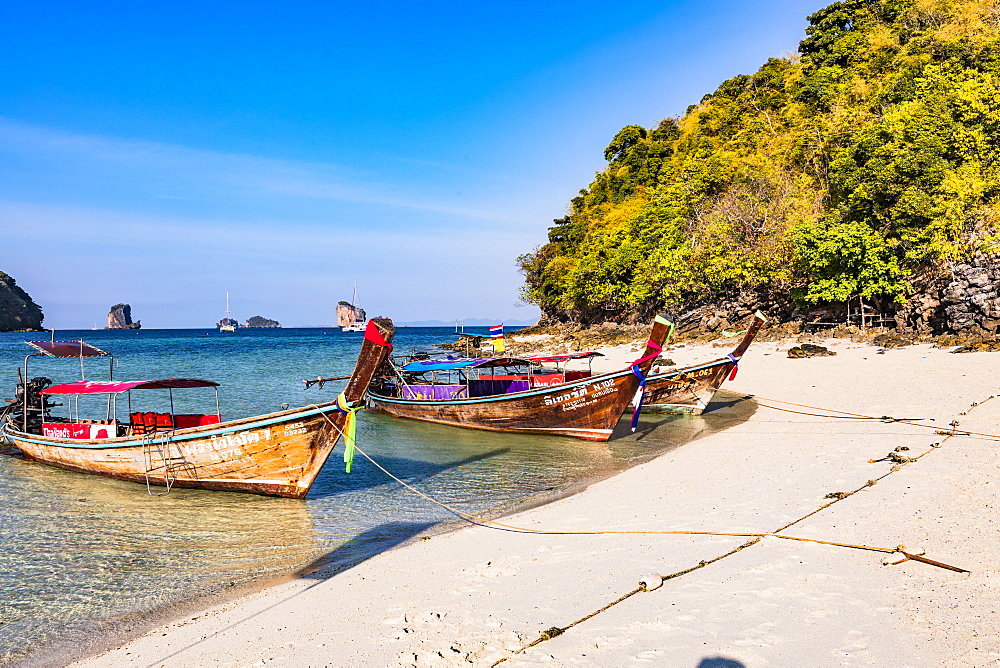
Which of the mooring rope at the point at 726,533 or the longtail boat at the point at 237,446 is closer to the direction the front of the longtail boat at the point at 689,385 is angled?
the mooring rope

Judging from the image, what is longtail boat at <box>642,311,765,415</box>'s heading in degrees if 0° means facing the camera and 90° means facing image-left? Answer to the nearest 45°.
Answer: approximately 315°

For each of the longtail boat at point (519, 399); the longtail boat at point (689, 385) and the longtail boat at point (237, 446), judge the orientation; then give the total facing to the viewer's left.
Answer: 0

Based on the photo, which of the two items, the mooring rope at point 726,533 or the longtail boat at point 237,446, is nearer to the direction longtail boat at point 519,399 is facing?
the mooring rope

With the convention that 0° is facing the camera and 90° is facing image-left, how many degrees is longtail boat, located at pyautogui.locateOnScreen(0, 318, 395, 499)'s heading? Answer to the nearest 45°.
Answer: approximately 315°

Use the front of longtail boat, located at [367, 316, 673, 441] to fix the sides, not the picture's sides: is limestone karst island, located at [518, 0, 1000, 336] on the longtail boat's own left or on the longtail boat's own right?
on the longtail boat's own left

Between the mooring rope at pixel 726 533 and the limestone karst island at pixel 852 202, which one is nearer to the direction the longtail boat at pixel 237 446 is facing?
the mooring rope

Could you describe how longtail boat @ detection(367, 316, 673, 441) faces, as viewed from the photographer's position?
facing the viewer and to the right of the viewer

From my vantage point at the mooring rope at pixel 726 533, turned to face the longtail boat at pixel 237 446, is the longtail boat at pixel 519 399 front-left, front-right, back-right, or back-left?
front-right

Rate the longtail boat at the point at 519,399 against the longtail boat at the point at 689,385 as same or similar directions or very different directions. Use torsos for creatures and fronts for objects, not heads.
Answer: same or similar directions

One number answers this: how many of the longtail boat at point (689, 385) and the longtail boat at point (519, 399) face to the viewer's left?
0
